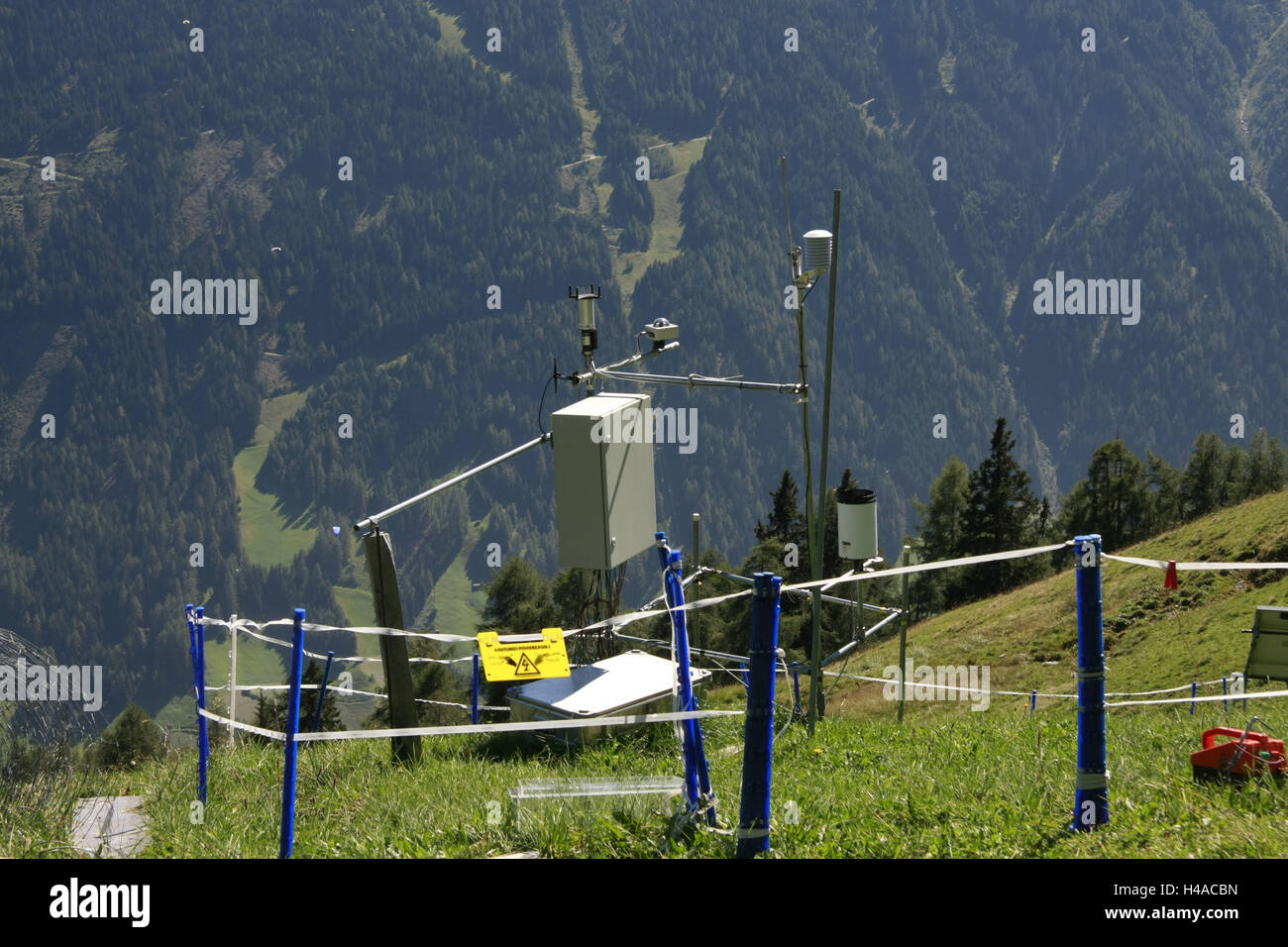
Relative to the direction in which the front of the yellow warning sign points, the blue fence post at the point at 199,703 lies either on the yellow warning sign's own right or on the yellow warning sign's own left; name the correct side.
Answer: on the yellow warning sign's own right

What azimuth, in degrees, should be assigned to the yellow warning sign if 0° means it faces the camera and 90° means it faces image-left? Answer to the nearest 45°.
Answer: approximately 0°

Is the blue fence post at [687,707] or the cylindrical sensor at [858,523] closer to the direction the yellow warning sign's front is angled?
the blue fence post

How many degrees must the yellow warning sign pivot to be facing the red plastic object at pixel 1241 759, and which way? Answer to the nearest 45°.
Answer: approximately 45° to its left

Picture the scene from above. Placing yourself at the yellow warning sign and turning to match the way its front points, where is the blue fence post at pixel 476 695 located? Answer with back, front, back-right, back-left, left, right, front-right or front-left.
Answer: back

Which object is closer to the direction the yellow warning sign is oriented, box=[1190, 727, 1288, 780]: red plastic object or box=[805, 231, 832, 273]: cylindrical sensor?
the red plastic object

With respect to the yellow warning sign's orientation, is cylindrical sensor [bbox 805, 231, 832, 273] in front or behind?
behind
